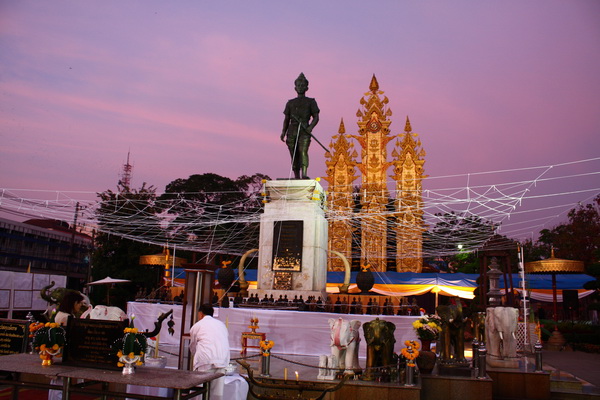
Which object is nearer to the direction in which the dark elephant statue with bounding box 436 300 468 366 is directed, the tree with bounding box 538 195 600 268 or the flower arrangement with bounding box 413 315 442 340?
the flower arrangement

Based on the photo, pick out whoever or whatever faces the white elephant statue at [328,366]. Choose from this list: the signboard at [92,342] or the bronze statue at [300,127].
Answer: the bronze statue

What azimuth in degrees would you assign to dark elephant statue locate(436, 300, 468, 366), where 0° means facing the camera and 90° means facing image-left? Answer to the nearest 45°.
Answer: approximately 0°

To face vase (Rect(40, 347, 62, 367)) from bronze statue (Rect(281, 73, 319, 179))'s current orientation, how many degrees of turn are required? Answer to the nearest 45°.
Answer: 0° — it already faces it

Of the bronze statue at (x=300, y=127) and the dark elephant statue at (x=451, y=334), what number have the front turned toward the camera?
2
